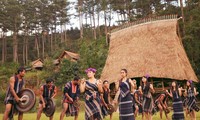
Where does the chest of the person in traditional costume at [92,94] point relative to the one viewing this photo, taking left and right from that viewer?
facing the viewer

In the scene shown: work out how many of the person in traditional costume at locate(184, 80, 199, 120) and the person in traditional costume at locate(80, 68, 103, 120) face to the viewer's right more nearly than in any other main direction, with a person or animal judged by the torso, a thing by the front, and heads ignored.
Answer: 0

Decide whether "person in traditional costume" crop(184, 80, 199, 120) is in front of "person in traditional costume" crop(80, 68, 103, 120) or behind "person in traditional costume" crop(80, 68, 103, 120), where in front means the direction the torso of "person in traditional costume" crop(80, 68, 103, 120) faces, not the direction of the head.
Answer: behind

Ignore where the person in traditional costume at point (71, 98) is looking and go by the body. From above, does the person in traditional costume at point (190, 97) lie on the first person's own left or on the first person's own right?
on the first person's own left

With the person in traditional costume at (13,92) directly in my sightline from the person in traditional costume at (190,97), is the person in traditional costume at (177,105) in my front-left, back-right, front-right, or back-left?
front-left

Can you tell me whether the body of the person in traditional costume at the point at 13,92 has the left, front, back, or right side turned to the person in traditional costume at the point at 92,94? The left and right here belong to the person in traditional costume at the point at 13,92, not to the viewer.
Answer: front

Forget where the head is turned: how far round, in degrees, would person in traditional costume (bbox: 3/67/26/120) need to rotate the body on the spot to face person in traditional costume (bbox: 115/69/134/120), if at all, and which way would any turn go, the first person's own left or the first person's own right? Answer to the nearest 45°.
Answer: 0° — they already face them

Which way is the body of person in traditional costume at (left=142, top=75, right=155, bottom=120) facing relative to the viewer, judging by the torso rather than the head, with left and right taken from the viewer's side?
facing the viewer and to the left of the viewer

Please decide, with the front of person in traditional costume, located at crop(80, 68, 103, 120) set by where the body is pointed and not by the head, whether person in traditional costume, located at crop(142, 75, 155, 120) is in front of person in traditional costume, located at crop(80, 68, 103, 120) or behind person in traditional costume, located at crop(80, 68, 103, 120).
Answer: behind

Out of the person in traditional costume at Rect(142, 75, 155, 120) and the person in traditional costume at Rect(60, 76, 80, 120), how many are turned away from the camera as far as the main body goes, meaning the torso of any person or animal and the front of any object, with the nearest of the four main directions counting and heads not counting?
0
